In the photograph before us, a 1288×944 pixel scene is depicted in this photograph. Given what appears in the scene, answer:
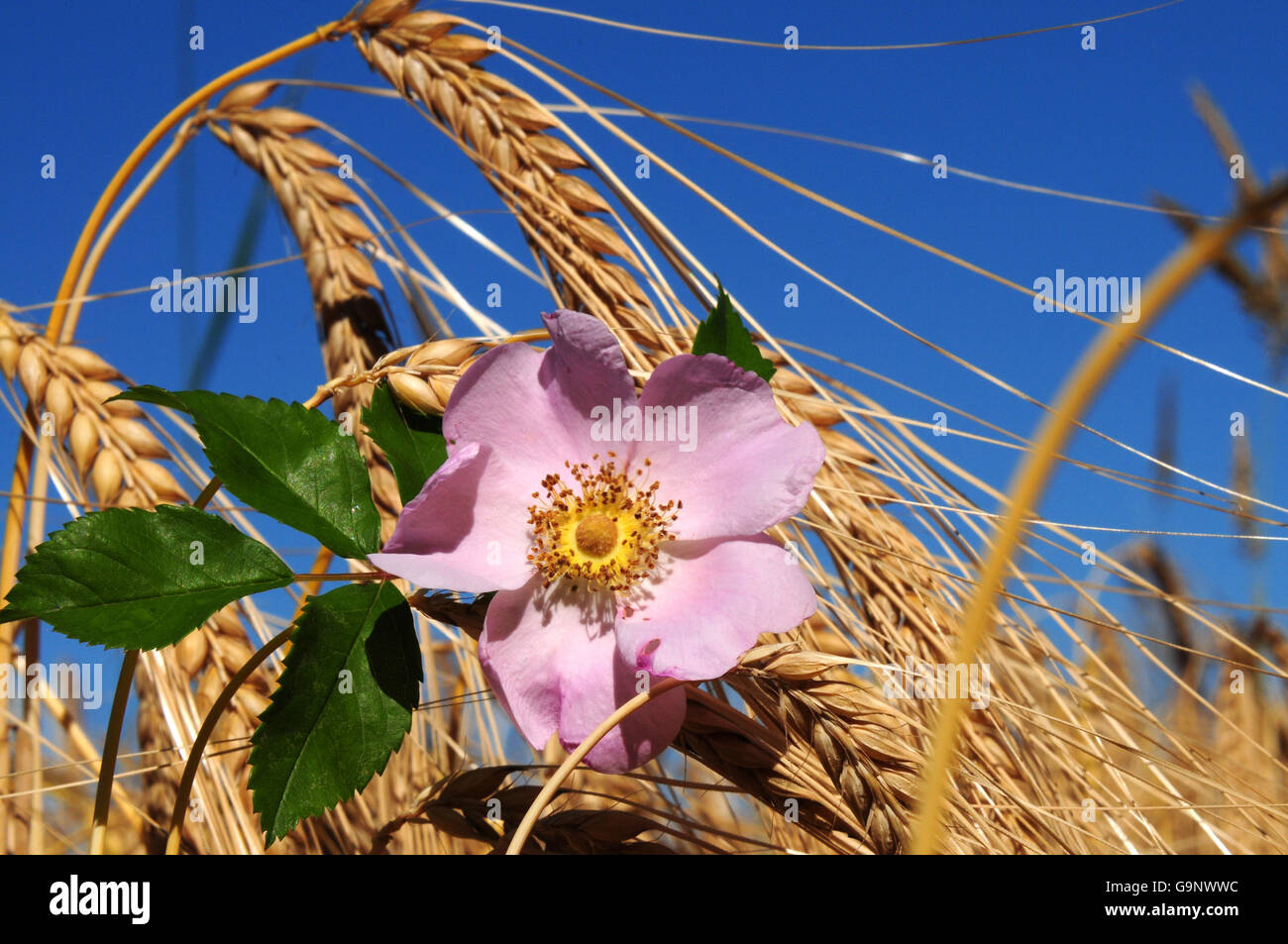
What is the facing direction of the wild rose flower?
toward the camera

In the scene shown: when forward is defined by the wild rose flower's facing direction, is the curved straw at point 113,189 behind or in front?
behind
